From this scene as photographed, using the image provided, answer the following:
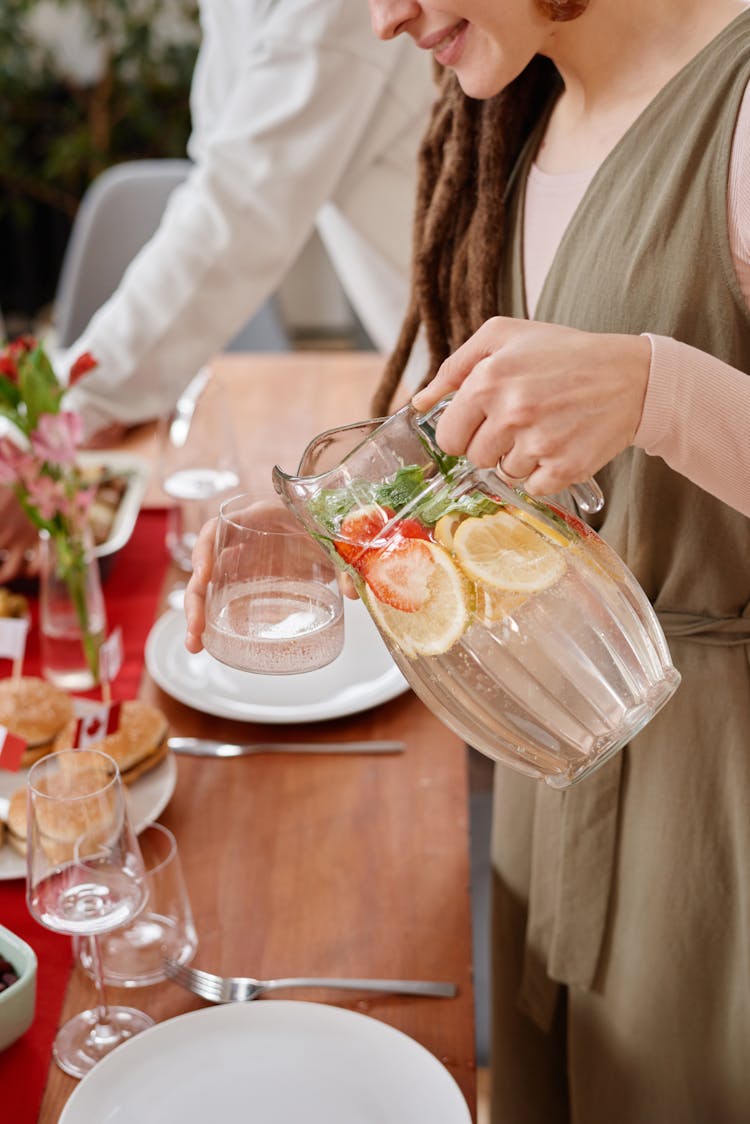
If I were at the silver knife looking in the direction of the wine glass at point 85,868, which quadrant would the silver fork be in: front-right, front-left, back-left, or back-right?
front-left

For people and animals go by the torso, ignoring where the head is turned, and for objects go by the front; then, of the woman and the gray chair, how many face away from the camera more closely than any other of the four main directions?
0

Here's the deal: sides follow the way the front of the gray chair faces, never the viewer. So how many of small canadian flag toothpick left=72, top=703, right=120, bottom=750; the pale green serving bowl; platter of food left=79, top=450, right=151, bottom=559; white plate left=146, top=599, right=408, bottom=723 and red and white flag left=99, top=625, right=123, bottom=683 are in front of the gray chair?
5

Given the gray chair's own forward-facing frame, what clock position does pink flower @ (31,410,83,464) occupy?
The pink flower is roughly at 12 o'clock from the gray chair.

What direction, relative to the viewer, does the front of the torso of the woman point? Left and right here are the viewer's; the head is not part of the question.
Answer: facing the viewer and to the left of the viewer

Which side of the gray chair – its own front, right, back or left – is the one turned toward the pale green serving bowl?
front

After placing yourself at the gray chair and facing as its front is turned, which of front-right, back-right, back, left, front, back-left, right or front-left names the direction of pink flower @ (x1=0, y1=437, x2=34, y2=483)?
front

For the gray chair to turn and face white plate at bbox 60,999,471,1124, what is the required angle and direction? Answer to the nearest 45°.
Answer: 0° — it already faces it

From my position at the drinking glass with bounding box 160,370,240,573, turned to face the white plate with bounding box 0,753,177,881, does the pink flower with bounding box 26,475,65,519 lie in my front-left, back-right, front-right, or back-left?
front-right

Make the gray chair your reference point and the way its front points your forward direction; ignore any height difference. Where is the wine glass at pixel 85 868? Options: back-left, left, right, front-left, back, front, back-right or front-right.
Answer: front

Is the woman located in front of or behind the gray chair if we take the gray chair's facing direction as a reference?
in front

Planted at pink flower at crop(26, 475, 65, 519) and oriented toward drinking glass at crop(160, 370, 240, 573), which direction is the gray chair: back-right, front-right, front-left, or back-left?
front-left

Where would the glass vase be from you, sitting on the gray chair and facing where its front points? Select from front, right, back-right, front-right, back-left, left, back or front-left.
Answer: front

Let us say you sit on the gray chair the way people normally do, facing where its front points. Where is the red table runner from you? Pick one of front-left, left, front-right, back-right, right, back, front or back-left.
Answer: front

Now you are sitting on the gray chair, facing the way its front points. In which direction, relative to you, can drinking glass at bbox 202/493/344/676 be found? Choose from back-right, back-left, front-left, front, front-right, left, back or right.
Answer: front
